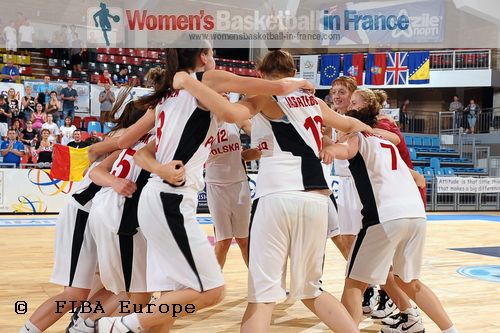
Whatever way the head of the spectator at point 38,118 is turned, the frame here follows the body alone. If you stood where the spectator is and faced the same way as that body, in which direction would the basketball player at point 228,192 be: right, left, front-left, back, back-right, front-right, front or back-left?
front

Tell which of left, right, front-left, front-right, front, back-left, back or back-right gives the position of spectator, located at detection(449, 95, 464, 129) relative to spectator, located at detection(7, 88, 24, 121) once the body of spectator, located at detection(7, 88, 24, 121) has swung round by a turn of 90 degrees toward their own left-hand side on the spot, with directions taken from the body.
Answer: front-right

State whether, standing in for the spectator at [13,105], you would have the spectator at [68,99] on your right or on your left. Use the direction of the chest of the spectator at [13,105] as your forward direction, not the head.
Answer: on your left

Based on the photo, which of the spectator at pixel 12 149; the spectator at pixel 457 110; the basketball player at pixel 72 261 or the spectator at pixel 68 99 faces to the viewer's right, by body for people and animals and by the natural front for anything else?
the basketball player

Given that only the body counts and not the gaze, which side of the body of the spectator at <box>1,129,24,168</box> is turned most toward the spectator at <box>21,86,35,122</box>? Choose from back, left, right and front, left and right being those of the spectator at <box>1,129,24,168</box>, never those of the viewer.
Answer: back

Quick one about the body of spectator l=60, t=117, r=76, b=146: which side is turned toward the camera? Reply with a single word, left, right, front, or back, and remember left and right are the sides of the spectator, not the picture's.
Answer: front

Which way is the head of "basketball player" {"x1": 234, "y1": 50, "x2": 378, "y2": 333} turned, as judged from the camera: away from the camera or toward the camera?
away from the camera

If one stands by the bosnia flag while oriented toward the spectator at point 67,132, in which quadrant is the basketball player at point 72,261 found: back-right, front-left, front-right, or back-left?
front-left

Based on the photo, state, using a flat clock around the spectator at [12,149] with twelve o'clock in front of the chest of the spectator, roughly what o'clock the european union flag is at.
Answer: The european union flag is roughly at 8 o'clock from the spectator.

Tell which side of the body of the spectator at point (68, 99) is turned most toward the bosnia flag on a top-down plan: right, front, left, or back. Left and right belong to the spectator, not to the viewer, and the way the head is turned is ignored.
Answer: left

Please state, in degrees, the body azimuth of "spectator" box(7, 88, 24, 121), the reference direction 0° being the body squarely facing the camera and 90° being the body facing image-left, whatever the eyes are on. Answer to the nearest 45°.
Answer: approximately 315°

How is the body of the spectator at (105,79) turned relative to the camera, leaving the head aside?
toward the camera

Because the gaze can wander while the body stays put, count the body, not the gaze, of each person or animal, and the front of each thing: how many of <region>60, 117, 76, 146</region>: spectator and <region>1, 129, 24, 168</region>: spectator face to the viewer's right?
0

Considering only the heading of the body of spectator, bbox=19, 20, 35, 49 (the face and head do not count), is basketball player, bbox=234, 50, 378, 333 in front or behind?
in front

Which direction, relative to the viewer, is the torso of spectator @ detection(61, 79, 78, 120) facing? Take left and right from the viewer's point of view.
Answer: facing the viewer

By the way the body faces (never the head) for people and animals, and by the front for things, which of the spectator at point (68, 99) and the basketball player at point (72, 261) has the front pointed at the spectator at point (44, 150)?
the spectator at point (68, 99)

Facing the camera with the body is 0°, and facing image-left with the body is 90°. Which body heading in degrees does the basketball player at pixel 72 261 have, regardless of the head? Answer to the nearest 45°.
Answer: approximately 270°
